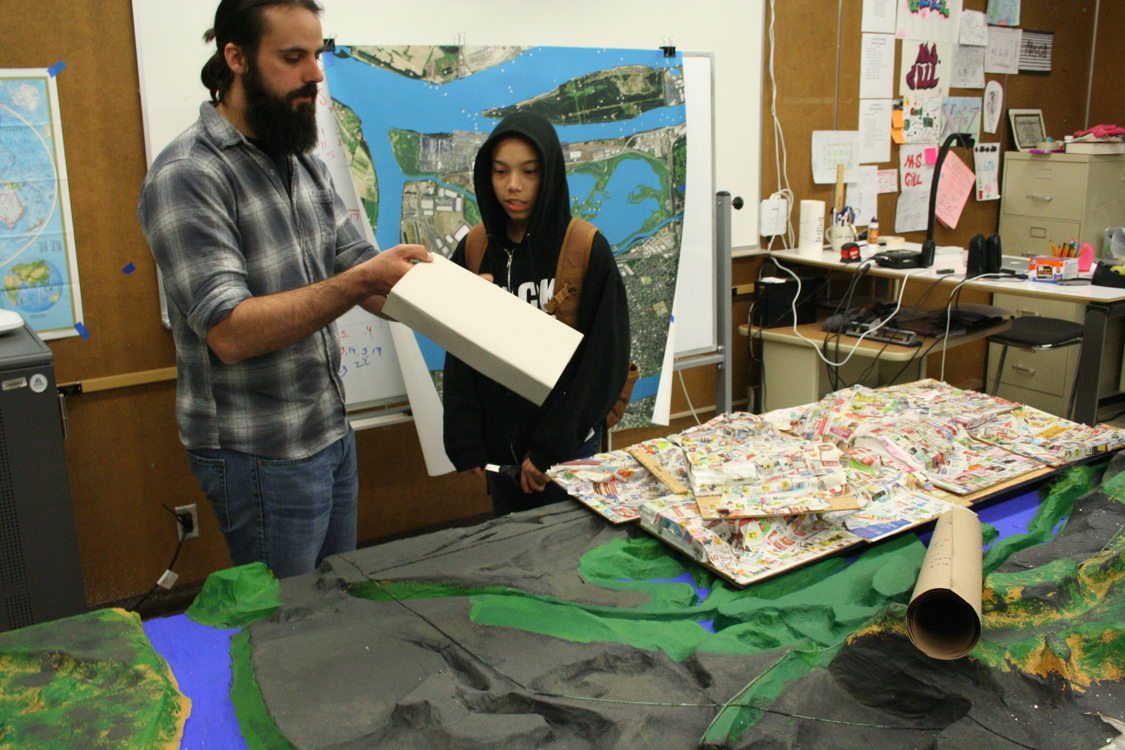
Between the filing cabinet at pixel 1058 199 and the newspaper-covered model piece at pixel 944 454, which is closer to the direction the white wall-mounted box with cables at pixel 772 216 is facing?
the newspaper-covered model piece

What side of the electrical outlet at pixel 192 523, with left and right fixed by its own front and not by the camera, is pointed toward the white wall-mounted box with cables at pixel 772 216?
left

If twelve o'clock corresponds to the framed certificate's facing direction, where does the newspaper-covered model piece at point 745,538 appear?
The newspaper-covered model piece is roughly at 12 o'clock from the framed certificate.

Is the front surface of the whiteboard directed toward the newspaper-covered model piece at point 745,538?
yes

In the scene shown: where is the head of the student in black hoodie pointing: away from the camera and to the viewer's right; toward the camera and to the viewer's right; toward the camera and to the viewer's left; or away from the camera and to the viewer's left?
toward the camera and to the viewer's left

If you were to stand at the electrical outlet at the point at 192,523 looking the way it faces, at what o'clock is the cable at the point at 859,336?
The cable is roughly at 9 o'clock from the electrical outlet.

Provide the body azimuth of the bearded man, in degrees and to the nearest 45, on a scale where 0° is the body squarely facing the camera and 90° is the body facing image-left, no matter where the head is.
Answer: approximately 315°

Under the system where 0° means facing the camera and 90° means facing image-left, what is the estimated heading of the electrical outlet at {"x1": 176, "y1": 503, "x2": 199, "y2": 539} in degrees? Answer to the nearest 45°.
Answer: approximately 0°

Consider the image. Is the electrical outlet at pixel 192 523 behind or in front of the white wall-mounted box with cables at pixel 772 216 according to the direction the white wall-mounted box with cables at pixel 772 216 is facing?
in front

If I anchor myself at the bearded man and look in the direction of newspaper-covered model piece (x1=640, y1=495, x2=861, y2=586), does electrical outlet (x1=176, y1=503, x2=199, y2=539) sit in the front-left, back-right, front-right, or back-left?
back-left

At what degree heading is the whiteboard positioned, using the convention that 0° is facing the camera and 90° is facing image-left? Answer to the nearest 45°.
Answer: approximately 0°
